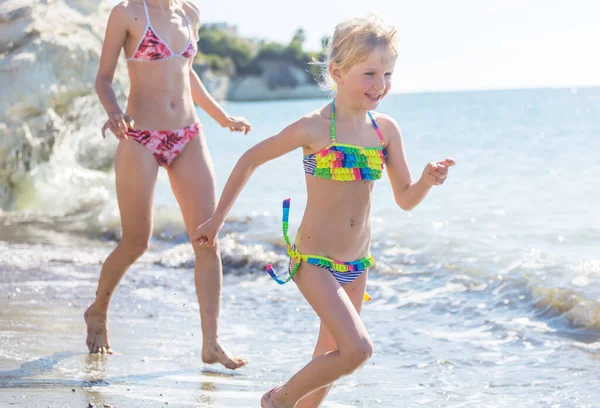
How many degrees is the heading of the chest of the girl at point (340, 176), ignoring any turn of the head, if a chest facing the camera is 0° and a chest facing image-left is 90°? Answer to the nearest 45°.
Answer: approximately 315°

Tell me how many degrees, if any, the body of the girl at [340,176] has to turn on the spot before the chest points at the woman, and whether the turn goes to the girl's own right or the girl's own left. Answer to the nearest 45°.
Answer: approximately 180°

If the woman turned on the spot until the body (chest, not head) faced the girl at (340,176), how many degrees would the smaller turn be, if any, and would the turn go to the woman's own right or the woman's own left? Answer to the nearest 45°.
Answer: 0° — they already face them
